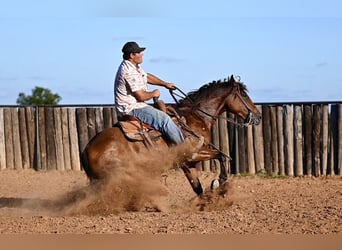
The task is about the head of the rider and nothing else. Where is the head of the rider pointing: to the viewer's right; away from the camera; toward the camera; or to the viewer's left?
to the viewer's right

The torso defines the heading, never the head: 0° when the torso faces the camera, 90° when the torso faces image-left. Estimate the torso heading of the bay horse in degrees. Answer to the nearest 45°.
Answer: approximately 270°

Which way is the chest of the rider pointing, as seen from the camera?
to the viewer's right
